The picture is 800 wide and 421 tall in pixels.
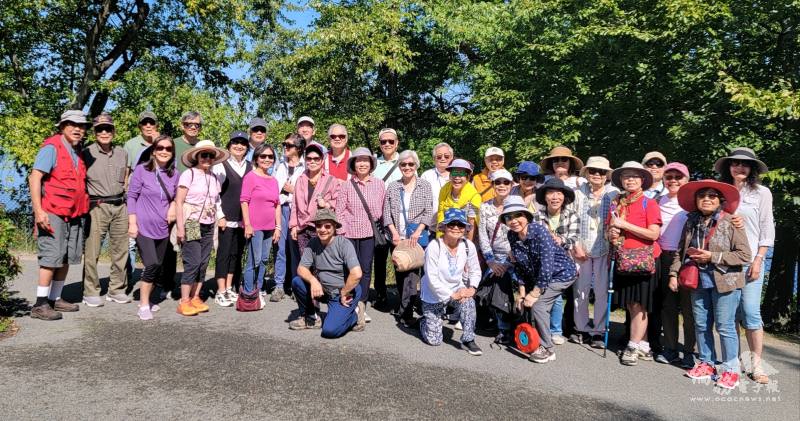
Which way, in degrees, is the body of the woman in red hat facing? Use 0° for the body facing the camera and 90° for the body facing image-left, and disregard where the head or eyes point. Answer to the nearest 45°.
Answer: approximately 45°

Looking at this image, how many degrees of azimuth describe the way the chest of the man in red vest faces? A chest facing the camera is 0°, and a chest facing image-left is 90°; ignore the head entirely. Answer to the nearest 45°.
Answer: approximately 315°

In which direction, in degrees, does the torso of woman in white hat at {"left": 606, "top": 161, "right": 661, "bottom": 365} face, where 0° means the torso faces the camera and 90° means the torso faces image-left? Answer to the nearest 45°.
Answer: approximately 45°

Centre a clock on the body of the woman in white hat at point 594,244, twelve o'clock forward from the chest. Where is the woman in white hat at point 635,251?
the woman in white hat at point 635,251 is roughly at 10 o'clock from the woman in white hat at point 594,244.

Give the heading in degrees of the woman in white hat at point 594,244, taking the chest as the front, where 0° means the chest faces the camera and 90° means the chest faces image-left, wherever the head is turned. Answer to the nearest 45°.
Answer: approximately 0°
